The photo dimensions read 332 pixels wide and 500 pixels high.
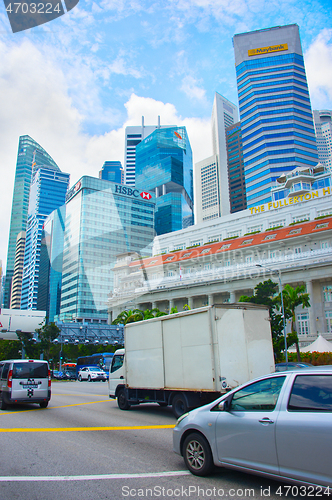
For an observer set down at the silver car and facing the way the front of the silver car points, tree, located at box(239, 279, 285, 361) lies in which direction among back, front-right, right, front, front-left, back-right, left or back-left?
front-right

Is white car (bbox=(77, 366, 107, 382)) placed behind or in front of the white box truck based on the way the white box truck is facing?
in front

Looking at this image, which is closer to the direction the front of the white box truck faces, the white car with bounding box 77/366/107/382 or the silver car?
the white car

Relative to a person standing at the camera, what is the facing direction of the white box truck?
facing away from the viewer and to the left of the viewer

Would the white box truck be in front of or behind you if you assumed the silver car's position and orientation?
in front

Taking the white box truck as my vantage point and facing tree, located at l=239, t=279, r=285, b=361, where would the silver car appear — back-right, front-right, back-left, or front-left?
back-right

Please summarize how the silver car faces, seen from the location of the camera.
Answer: facing away from the viewer and to the left of the viewer

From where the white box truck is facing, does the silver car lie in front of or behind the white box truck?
behind

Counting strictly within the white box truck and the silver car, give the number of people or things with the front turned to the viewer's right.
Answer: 0
